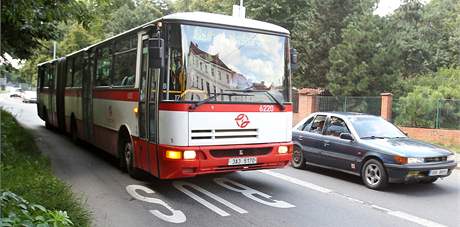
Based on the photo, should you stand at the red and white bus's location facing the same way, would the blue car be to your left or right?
on your left

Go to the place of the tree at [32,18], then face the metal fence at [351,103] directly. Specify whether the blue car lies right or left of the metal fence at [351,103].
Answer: right

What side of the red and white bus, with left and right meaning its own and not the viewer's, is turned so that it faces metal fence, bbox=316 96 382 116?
left

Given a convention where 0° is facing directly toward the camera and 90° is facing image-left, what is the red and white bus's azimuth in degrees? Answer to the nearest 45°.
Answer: approximately 315°

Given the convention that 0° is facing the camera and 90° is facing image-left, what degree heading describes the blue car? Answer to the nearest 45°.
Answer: approximately 315°

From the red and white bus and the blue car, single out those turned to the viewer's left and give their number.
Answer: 0

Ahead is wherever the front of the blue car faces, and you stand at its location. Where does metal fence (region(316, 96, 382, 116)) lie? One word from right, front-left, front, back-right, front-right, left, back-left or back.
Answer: back-left

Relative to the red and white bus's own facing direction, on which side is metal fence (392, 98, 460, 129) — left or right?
on its left

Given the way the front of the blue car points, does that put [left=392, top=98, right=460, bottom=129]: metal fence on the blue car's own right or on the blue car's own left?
on the blue car's own left
